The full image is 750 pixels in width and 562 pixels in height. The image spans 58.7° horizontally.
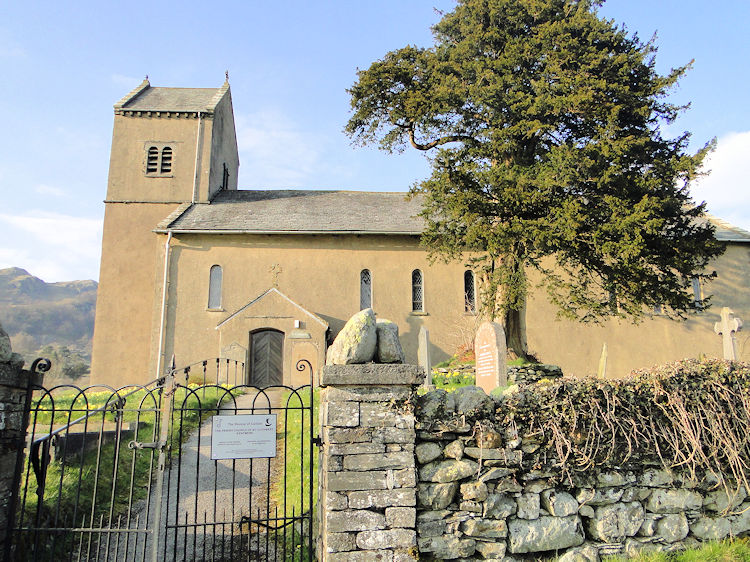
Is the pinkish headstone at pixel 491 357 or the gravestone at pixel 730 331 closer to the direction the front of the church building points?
the pinkish headstone

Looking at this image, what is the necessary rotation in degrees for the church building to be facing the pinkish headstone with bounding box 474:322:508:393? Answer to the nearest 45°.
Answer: approximately 45° to its left

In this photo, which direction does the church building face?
toward the camera

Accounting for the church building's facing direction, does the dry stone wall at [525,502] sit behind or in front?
in front

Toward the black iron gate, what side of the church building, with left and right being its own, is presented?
front
